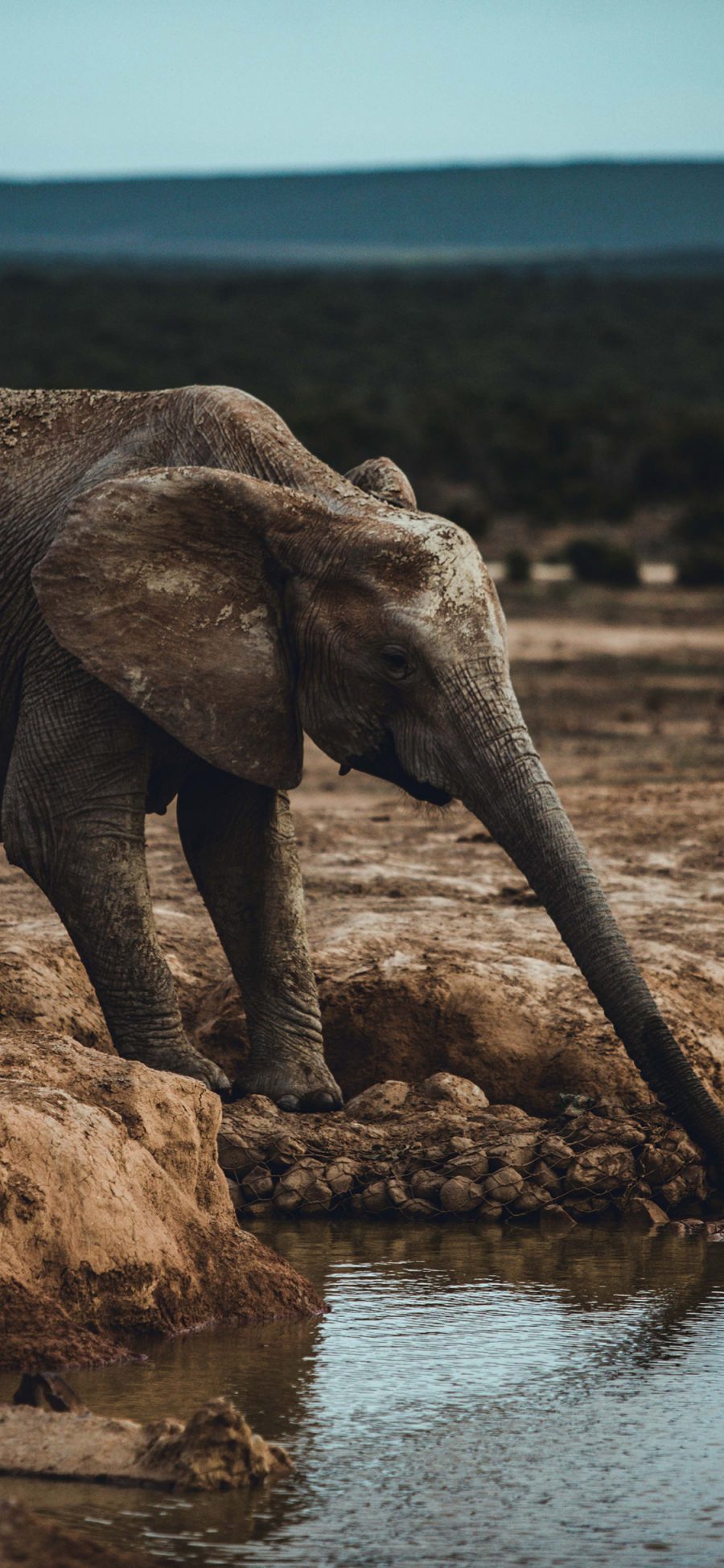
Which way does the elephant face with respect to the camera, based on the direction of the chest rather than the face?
to the viewer's right

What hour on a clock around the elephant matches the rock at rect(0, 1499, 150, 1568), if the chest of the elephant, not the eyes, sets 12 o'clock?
The rock is roughly at 3 o'clock from the elephant.

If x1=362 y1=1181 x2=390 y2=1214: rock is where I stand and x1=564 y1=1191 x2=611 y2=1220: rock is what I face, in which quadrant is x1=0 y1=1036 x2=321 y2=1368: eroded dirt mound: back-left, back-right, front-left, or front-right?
back-right

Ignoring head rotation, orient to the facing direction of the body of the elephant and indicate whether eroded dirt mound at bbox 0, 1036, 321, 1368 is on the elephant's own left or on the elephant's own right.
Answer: on the elephant's own right

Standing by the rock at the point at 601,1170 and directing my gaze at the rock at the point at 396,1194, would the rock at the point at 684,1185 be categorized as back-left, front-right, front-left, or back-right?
back-left

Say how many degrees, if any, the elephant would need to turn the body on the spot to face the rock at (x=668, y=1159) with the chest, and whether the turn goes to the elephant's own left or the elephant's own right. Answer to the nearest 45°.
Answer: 0° — it already faces it
